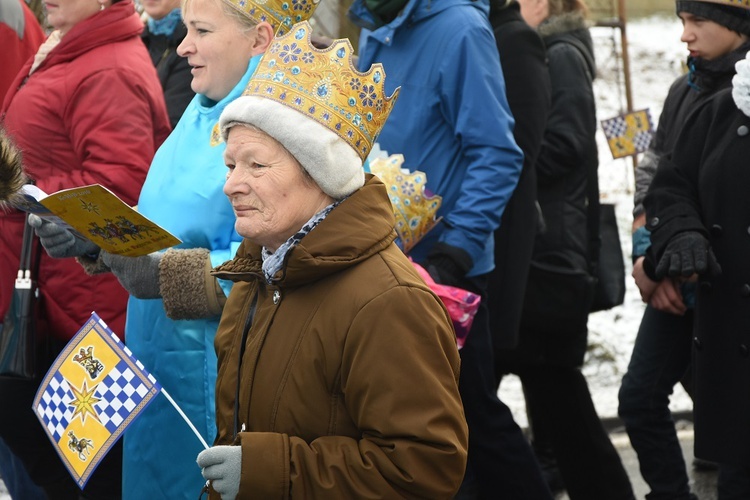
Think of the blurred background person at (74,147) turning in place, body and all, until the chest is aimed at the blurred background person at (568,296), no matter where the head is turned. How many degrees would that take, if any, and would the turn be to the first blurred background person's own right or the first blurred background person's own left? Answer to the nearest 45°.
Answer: approximately 180°

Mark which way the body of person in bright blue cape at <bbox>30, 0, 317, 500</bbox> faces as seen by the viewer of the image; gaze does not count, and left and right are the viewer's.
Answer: facing to the left of the viewer

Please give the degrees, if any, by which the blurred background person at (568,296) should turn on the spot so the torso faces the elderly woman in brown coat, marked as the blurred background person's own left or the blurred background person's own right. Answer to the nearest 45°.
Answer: approximately 90° to the blurred background person's own left

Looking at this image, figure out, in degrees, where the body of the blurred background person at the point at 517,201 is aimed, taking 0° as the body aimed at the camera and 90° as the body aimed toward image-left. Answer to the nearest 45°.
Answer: approximately 90°

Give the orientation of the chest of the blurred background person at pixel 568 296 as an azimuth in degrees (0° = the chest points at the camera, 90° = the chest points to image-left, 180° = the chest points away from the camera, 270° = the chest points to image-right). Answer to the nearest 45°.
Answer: approximately 90°

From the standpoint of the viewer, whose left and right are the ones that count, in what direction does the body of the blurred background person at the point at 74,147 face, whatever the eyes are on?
facing to the left of the viewer

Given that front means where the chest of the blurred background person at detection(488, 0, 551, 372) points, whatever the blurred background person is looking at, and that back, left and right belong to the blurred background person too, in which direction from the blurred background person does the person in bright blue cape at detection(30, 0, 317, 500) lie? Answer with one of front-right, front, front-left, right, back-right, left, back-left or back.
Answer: front-left

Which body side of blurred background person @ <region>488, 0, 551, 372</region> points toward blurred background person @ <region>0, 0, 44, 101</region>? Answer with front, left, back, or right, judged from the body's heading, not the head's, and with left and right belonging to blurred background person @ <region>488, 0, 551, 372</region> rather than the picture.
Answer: front

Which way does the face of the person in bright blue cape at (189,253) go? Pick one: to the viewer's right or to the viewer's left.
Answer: to the viewer's left
